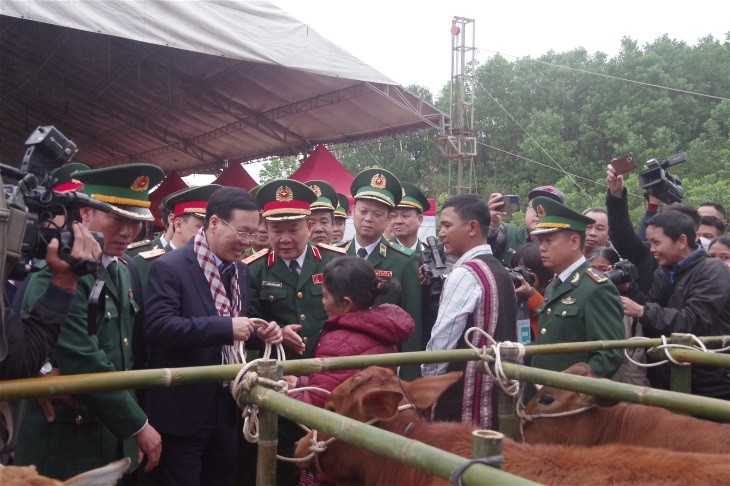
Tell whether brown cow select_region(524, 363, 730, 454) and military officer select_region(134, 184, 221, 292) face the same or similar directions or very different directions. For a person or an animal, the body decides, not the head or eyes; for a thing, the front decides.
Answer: very different directions

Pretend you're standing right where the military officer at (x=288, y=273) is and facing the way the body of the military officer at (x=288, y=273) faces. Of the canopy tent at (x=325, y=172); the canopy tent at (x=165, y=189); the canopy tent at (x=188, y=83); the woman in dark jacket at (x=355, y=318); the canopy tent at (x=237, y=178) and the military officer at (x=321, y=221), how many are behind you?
5

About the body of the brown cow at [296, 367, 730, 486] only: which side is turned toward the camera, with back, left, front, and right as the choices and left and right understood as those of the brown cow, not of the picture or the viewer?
left

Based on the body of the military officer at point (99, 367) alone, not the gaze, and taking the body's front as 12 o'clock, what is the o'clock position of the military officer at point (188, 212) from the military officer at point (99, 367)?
the military officer at point (188, 212) is roughly at 8 o'clock from the military officer at point (99, 367).

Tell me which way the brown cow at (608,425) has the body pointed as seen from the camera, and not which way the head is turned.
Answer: to the viewer's left

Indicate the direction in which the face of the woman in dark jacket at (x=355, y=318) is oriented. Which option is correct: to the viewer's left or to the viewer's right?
to the viewer's left

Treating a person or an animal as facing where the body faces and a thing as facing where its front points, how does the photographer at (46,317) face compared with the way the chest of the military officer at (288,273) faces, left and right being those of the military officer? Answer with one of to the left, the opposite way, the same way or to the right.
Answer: to the left
